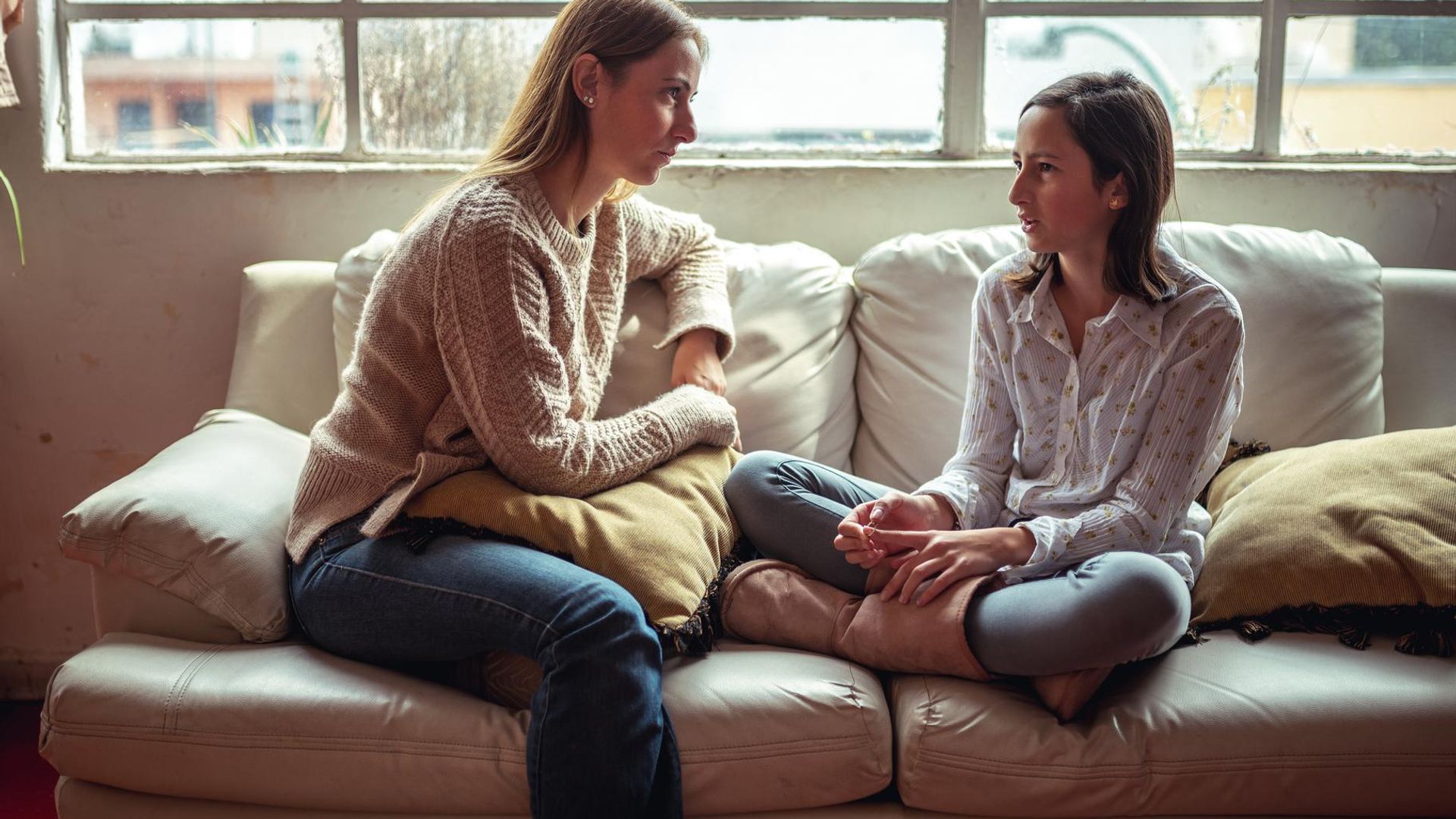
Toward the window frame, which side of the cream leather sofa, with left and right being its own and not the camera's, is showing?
back

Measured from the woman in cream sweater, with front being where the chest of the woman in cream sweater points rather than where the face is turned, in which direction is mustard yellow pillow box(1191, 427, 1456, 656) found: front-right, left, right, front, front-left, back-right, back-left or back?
front

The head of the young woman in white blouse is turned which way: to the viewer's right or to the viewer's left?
to the viewer's left

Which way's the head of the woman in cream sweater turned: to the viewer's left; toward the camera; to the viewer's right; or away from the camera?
to the viewer's right

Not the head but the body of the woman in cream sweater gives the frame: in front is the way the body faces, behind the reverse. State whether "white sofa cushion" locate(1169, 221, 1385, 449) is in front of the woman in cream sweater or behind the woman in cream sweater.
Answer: in front

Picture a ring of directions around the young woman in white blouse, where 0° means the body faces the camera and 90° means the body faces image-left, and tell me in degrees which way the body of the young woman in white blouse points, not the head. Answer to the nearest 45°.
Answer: approximately 45°

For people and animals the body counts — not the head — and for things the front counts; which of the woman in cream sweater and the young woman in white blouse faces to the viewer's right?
the woman in cream sweater

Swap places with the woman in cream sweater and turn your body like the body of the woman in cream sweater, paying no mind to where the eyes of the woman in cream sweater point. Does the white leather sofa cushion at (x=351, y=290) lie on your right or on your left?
on your left

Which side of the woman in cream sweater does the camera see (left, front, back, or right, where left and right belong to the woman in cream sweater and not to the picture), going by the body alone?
right

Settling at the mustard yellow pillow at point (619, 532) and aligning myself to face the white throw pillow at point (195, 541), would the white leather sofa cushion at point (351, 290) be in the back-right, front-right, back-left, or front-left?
front-right

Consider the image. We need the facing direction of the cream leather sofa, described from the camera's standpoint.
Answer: facing the viewer
